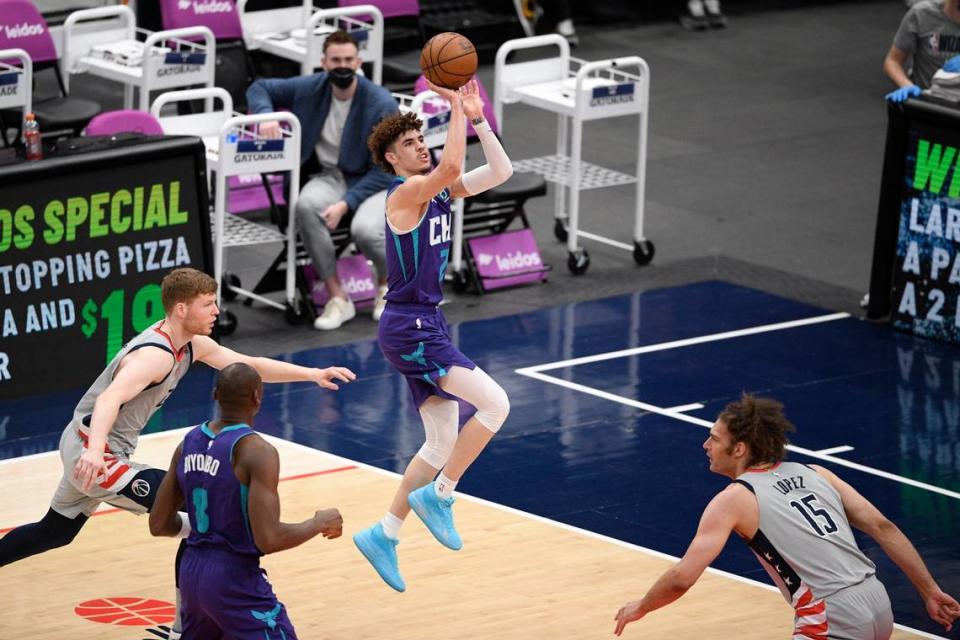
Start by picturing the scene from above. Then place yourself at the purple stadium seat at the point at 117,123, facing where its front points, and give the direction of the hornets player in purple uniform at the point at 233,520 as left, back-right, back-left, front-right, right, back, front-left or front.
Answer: front

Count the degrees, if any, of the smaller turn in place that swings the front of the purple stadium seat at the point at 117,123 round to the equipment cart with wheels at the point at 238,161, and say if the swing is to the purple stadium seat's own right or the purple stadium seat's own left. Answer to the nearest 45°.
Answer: approximately 90° to the purple stadium seat's own left

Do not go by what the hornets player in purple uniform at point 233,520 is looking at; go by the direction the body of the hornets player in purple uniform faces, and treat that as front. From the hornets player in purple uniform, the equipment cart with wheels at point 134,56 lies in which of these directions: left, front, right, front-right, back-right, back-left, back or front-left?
front-left

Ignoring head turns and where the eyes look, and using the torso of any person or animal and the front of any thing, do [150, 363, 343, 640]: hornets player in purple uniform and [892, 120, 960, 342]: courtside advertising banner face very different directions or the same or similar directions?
very different directions

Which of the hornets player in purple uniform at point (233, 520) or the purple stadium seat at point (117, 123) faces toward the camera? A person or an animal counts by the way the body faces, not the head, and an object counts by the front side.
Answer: the purple stadium seat

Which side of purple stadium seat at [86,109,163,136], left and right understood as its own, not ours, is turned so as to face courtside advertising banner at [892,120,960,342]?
left

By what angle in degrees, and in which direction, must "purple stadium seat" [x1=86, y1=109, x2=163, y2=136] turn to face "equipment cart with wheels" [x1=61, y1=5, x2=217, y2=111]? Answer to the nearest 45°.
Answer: approximately 180°

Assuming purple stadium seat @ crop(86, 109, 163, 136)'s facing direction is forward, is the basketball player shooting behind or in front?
in front

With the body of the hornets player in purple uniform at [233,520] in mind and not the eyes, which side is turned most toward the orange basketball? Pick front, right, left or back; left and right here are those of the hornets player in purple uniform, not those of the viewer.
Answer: front

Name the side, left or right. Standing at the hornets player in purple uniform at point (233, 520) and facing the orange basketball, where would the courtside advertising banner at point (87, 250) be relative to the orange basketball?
left

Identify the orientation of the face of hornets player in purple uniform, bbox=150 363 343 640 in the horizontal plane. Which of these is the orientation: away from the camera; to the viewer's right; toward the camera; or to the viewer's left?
away from the camera

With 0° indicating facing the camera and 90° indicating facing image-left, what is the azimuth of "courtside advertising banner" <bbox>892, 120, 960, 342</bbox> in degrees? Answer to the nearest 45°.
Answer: approximately 45°

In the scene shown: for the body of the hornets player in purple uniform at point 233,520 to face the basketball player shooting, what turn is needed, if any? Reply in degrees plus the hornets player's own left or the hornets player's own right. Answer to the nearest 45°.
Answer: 0° — they already face them

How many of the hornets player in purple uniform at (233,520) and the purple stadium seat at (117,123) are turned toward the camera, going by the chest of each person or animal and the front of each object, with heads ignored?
1

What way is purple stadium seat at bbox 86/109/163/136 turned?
toward the camera
